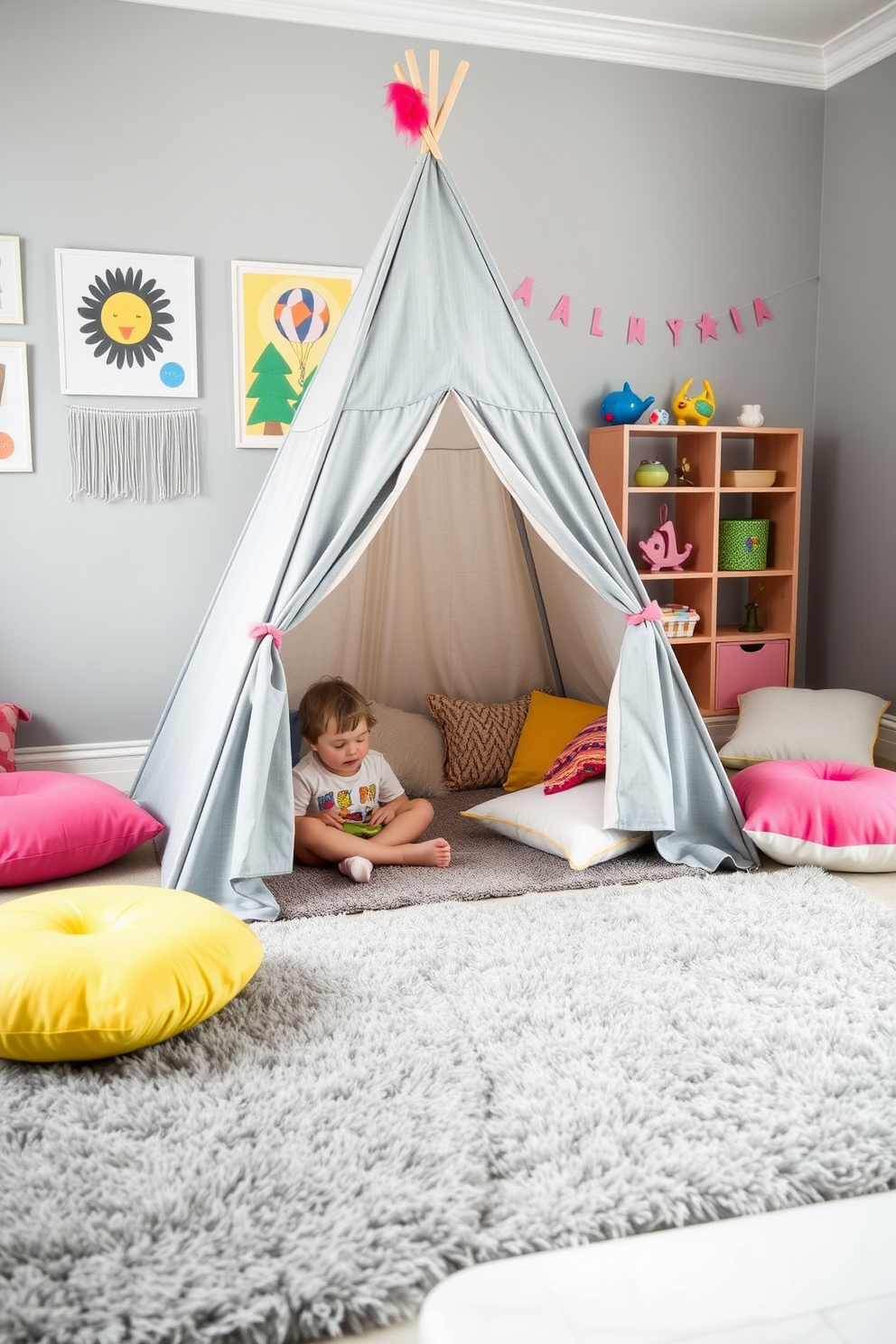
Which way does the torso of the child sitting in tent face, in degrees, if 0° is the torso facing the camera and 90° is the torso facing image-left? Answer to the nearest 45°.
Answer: approximately 315°

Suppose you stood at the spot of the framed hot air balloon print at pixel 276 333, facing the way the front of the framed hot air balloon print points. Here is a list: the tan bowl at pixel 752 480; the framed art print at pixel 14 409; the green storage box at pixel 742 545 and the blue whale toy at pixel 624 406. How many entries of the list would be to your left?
3

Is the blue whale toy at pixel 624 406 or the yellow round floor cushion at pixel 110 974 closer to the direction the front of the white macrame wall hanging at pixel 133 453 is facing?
the yellow round floor cushion

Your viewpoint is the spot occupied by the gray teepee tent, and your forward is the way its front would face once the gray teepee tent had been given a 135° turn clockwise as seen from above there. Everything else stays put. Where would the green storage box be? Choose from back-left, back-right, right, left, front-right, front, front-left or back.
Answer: right

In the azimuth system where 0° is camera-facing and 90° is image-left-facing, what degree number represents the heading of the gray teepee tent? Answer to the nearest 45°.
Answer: approximately 0°

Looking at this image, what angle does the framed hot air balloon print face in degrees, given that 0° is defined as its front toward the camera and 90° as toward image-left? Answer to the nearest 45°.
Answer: approximately 0°

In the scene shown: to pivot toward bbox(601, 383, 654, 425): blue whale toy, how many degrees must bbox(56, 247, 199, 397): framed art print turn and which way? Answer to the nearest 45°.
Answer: approximately 90° to its left

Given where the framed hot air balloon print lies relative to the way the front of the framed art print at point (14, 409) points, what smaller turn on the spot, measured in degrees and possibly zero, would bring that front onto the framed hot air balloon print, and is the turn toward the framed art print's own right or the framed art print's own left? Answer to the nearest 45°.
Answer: approximately 90° to the framed art print's own left

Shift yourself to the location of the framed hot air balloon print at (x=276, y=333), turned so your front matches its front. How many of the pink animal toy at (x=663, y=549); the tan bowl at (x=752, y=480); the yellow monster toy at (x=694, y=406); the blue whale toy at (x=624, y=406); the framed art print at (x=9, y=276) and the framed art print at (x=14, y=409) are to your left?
4

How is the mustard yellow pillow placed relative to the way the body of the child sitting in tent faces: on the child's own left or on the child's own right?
on the child's own left

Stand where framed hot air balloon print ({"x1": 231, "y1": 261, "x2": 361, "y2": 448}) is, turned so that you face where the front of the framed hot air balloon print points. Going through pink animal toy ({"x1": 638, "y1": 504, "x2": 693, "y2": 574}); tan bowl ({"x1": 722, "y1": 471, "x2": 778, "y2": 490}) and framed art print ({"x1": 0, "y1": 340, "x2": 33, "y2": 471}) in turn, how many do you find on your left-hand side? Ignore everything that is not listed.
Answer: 2

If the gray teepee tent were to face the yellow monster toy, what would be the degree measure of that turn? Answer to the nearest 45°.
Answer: approximately 135° to its left

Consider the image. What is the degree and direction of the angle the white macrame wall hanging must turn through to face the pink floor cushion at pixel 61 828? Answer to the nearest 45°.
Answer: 0° — it already faces it
